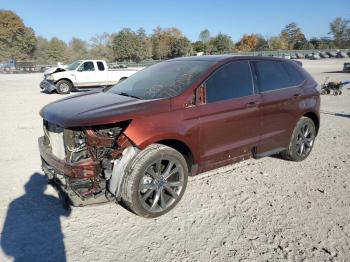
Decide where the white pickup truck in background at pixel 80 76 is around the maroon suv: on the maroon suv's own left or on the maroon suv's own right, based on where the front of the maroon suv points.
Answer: on the maroon suv's own right

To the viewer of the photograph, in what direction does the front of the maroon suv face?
facing the viewer and to the left of the viewer
